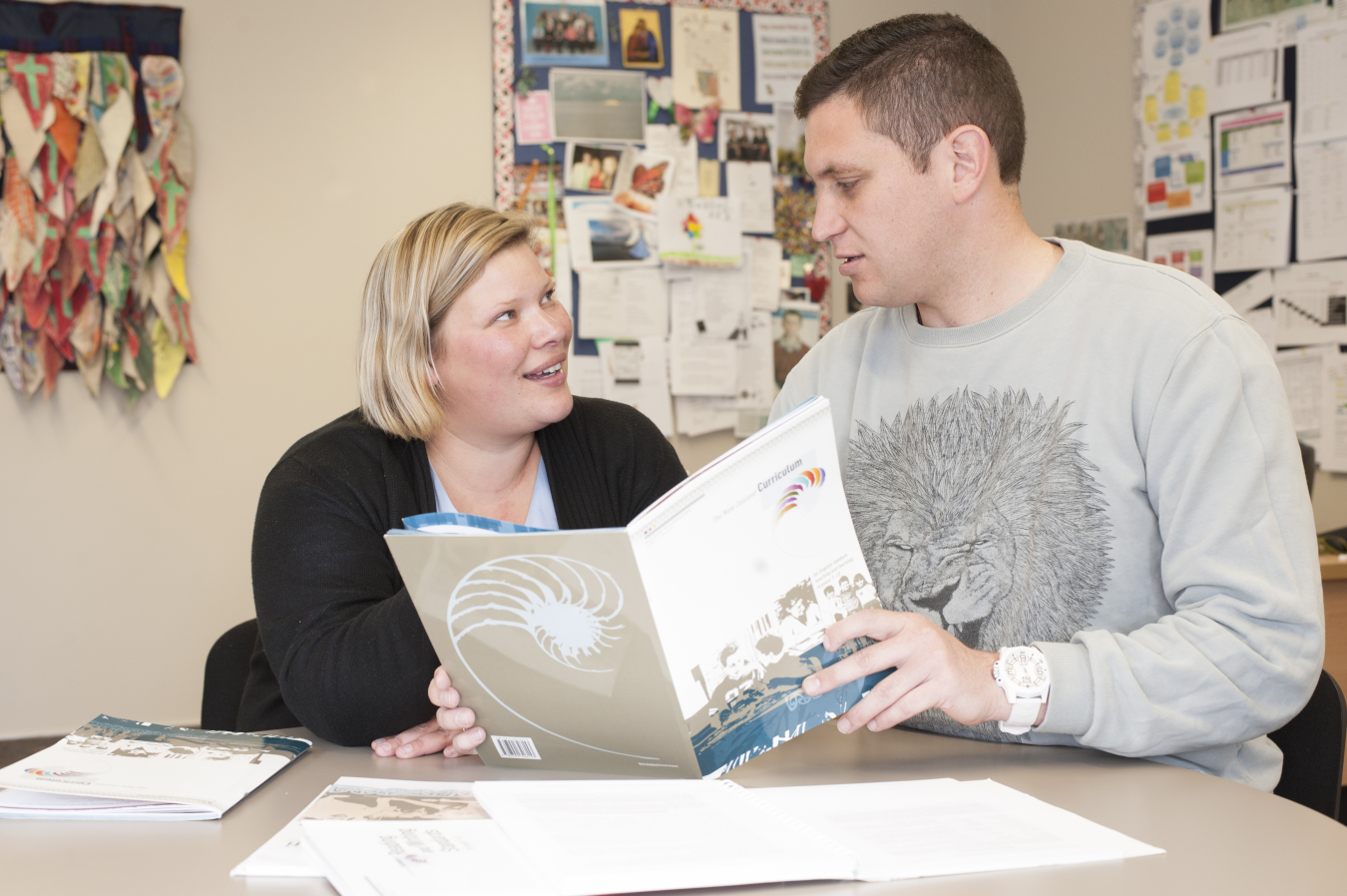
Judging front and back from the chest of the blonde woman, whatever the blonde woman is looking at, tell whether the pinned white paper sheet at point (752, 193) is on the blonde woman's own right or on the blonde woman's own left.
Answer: on the blonde woman's own left

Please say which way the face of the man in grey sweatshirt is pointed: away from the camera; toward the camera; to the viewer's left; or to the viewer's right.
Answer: to the viewer's left

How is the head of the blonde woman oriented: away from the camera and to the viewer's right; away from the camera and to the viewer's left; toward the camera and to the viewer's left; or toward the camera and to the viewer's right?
toward the camera and to the viewer's right

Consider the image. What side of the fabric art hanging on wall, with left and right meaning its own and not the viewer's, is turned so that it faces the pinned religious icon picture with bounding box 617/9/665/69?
left

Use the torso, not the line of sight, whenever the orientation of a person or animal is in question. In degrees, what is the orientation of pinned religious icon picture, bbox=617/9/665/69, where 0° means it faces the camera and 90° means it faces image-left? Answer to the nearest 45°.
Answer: approximately 0°
